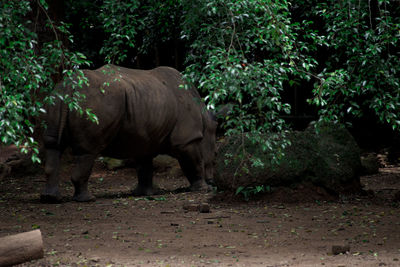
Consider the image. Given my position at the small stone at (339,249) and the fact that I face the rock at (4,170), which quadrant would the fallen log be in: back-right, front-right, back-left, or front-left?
front-left

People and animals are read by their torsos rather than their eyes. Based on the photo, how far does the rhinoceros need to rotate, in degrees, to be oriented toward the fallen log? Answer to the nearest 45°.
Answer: approximately 135° to its right

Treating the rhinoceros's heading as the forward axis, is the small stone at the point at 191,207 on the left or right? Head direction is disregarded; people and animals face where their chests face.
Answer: on its right

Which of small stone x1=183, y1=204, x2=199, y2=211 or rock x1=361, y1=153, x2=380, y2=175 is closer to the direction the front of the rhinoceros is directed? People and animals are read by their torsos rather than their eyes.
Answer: the rock

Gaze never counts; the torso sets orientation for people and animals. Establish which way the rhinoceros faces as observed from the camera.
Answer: facing away from the viewer and to the right of the viewer

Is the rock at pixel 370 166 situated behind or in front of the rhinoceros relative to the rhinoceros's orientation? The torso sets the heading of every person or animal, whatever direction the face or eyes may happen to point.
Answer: in front

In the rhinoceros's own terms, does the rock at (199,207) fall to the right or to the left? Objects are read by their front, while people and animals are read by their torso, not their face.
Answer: on its right

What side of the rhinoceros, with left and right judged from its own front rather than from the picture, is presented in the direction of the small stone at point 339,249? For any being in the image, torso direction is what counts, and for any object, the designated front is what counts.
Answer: right

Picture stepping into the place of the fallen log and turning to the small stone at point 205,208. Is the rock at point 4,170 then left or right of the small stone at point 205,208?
left
